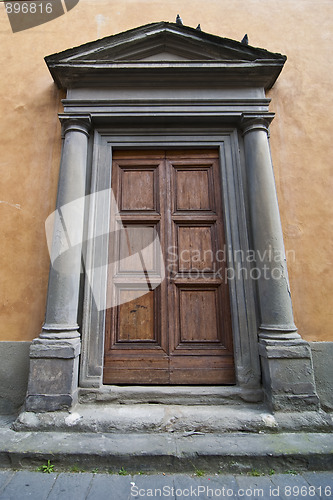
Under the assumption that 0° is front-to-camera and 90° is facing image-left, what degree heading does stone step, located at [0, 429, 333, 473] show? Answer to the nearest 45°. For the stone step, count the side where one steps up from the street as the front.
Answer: approximately 0°

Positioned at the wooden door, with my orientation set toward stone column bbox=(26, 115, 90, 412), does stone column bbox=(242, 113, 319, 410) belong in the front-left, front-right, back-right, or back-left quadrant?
back-left
